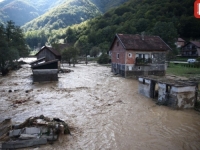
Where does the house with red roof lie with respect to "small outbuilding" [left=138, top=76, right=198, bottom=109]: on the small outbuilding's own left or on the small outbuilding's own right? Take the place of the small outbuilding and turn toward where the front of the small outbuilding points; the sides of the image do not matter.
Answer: on the small outbuilding's own right

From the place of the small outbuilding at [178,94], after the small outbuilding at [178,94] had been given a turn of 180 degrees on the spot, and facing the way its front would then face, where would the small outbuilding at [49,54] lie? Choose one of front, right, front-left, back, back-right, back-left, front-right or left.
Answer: left

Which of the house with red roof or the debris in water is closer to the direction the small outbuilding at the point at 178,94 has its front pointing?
the debris in water

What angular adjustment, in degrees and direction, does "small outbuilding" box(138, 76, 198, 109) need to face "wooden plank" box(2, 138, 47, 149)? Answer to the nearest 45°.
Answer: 0° — it already faces it

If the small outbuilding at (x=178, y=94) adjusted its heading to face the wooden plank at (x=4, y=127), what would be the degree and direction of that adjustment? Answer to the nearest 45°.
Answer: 0° — it already faces it

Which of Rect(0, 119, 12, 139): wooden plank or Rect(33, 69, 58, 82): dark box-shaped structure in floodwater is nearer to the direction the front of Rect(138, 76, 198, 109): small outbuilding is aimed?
the wooden plank

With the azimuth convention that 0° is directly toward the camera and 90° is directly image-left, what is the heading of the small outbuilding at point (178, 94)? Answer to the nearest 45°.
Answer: approximately 45°
